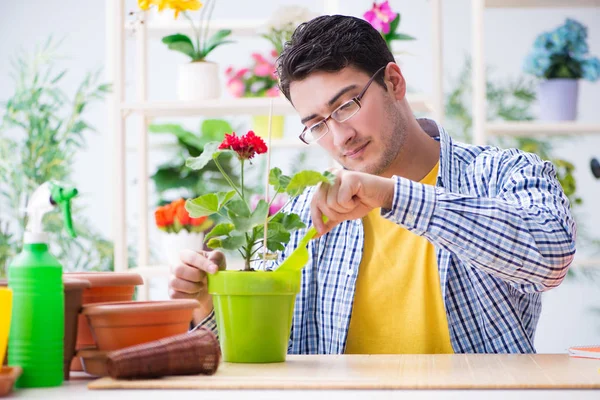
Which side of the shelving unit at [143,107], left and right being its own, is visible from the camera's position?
front

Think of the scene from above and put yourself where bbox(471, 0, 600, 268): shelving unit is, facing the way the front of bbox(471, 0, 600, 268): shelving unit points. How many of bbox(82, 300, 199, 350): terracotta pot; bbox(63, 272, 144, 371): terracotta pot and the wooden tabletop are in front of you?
3

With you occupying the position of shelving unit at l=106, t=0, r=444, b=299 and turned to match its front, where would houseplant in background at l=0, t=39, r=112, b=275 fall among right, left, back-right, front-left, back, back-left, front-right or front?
back-right

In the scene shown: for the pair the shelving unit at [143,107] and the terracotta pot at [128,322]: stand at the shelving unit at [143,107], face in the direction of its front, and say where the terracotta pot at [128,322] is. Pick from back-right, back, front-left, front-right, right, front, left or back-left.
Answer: front

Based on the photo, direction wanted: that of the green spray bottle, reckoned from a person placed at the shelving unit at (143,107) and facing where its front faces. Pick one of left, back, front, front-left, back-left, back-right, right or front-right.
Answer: front

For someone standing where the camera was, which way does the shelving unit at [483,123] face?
facing the viewer

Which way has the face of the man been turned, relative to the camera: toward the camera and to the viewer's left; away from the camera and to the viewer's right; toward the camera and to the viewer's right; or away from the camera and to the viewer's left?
toward the camera and to the viewer's left

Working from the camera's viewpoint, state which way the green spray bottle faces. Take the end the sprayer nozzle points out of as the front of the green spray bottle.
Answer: facing to the right of the viewer

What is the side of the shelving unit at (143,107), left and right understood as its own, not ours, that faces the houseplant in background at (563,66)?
left

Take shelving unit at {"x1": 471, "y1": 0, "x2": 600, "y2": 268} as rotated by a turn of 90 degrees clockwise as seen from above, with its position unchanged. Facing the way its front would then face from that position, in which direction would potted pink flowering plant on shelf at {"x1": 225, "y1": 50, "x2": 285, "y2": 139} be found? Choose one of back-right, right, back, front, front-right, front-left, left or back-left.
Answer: front

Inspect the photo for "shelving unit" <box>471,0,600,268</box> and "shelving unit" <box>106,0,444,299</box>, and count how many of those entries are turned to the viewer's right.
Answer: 0
